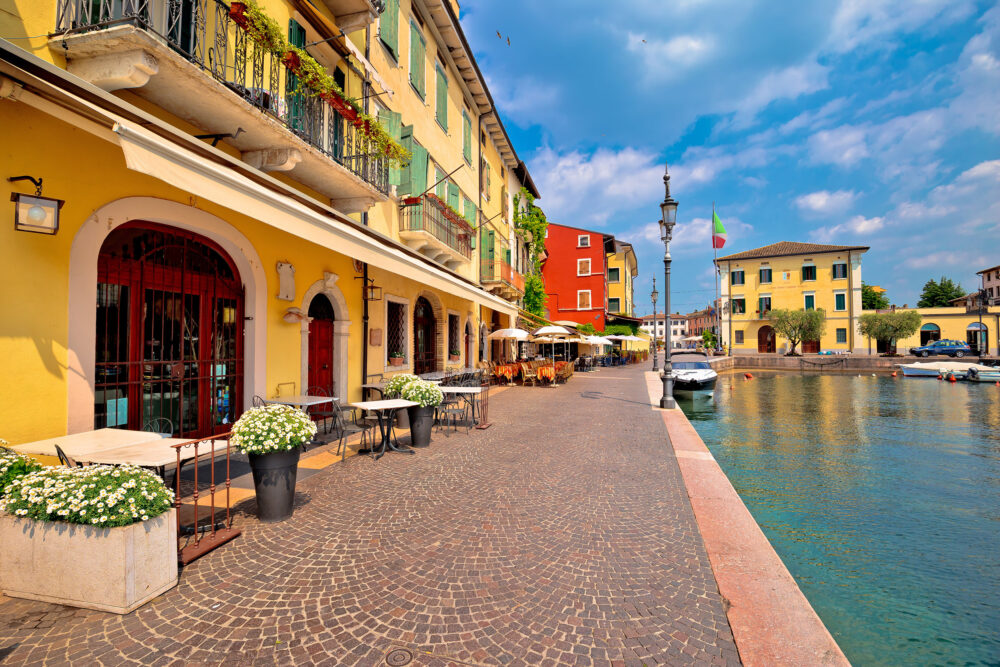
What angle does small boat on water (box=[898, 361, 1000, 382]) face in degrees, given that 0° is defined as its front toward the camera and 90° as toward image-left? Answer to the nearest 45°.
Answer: approximately 90°

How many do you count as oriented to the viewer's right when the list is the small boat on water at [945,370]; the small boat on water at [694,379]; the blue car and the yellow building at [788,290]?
0

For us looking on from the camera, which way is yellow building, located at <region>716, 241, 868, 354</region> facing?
facing the viewer

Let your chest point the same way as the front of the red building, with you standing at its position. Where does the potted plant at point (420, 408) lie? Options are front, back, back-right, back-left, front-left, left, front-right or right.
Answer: right

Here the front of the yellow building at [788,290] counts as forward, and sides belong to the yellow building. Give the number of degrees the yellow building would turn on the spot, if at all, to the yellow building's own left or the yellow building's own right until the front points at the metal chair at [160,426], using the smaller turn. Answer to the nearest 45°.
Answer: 0° — it already faces it

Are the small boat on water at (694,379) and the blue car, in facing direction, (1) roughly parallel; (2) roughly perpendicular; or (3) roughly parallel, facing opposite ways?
roughly perpendicular

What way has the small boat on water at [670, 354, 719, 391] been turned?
toward the camera

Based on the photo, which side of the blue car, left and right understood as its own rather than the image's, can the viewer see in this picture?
left

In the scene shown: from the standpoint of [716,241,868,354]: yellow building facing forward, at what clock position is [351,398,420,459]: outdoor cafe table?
The outdoor cafe table is roughly at 12 o'clock from the yellow building.

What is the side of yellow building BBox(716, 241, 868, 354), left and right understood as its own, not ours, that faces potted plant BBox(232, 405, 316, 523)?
front

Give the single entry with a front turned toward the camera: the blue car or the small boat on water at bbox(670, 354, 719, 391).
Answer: the small boat on water

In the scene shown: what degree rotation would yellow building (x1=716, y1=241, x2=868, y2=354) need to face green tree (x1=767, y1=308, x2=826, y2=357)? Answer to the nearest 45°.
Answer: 0° — it already faces it
